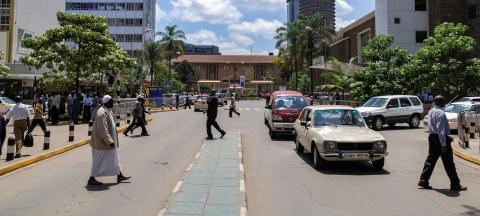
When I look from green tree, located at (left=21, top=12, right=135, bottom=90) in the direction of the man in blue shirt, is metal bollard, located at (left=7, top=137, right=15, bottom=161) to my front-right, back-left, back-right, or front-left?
front-right

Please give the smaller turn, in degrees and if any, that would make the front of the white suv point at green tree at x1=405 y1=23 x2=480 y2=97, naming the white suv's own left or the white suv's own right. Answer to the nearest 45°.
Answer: approximately 135° to the white suv's own right

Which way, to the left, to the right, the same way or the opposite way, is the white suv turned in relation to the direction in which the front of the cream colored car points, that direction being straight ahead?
to the right

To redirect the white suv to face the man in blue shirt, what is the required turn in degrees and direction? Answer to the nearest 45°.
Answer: approximately 45° to its left

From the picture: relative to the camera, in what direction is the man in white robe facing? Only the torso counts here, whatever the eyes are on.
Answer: to the viewer's right

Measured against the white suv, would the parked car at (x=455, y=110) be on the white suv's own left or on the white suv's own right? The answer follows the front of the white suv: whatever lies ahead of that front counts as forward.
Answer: on the white suv's own left

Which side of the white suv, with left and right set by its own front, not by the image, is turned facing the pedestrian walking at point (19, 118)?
front

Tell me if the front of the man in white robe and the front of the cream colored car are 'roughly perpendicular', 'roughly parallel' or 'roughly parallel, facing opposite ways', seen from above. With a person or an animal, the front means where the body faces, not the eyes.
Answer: roughly perpendicular

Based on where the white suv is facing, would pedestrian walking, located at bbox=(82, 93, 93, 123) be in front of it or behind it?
in front

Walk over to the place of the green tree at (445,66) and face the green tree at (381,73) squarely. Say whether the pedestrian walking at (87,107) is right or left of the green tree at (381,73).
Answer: left
